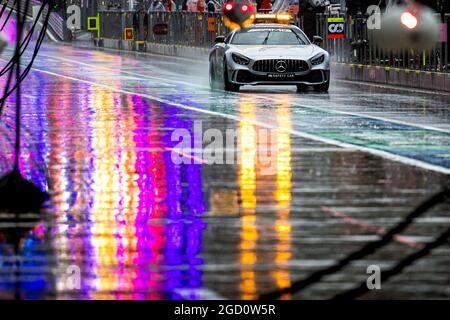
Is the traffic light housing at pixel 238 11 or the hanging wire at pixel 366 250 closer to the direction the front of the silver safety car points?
the hanging wire

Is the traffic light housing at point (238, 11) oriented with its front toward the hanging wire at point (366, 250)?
yes

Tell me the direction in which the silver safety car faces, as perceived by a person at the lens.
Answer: facing the viewer

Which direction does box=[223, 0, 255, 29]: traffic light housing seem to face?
toward the camera

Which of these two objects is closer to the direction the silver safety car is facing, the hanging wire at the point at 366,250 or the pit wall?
the hanging wire

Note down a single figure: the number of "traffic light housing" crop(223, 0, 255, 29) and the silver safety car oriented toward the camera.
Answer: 2

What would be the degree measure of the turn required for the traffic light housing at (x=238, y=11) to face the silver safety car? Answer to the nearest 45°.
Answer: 0° — it already faces it

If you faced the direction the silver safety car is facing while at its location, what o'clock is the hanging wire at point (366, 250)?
The hanging wire is roughly at 12 o'clock from the silver safety car.
